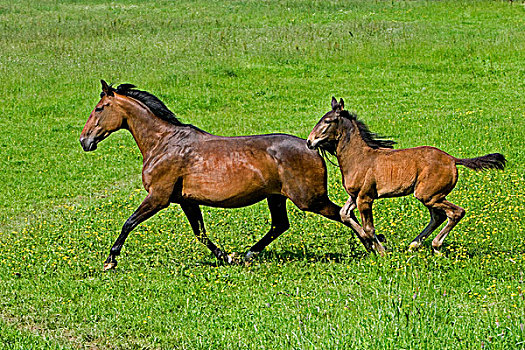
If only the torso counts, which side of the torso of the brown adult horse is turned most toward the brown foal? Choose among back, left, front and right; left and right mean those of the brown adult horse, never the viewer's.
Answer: back

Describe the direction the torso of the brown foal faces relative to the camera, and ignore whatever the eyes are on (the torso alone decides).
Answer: to the viewer's left

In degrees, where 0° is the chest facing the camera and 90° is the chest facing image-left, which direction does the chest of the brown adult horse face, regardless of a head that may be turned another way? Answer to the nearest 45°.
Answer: approximately 90°

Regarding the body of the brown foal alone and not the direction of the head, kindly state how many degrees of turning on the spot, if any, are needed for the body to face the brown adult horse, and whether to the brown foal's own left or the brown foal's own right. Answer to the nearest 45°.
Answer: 0° — it already faces it

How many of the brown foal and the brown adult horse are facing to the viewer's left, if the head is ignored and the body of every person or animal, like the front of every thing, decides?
2
